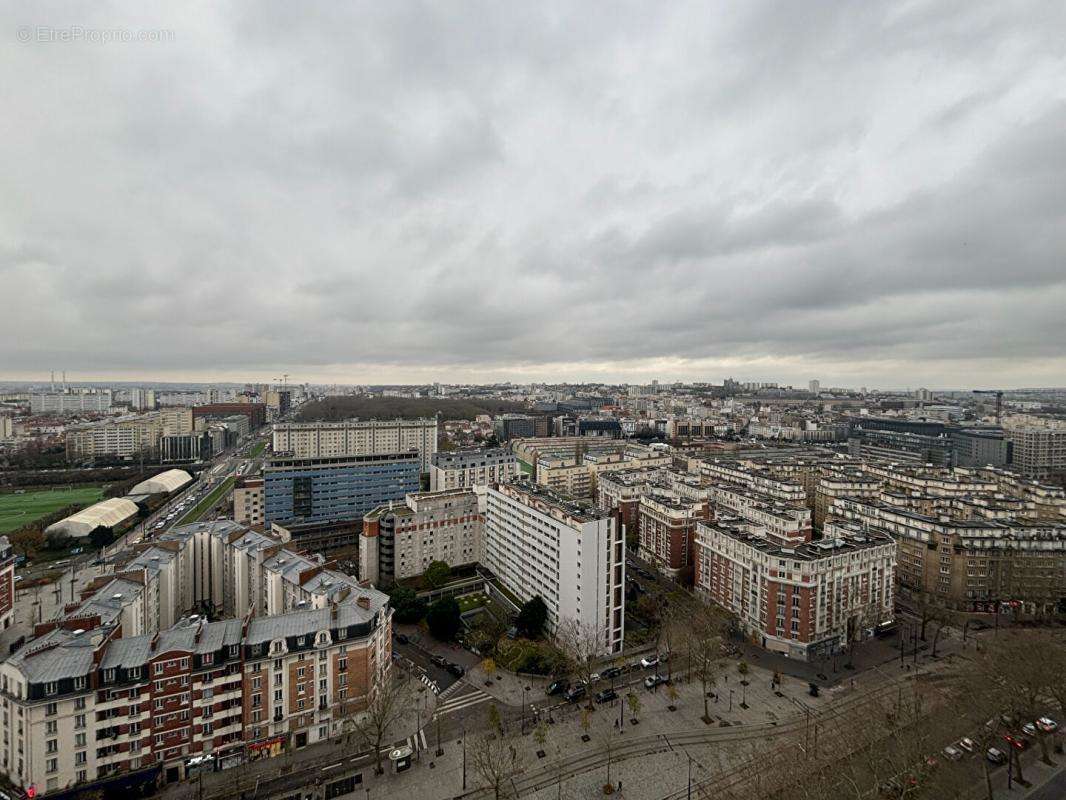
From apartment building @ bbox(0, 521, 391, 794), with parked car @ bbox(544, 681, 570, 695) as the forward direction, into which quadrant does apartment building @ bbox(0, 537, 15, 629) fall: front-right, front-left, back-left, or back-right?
back-left

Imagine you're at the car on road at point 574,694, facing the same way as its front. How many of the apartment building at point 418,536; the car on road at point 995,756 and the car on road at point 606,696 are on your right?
1

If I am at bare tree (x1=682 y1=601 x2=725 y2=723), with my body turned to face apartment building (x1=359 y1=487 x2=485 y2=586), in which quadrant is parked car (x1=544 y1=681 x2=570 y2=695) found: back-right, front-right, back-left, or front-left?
front-left

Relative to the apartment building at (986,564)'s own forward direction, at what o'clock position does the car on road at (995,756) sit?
The car on road is roughly at 12 o'clock from the apartment building.

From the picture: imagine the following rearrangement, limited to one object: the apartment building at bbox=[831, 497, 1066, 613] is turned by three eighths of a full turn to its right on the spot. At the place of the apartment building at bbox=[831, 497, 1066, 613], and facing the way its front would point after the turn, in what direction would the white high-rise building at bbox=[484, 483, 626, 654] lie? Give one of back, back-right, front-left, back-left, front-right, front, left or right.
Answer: left

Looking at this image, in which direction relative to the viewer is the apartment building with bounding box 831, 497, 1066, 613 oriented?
toward the camera
